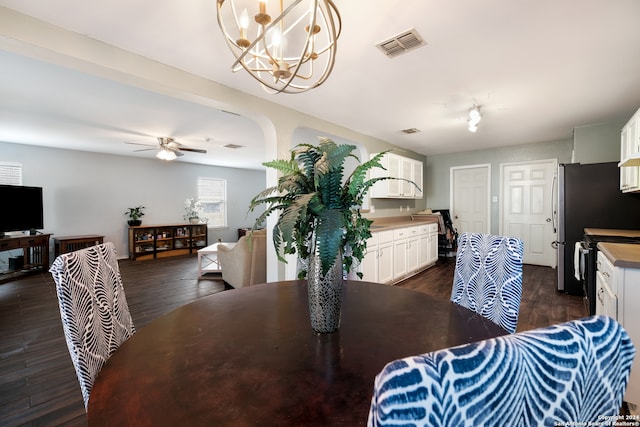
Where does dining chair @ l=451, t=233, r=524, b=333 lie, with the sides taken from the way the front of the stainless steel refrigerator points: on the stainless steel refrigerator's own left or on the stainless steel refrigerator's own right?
on the stainless steel refrigerator's own left

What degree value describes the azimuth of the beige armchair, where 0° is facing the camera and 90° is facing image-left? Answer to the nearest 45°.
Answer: approximately 135°

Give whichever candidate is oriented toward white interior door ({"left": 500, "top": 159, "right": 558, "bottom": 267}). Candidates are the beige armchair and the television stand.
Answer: the television stand

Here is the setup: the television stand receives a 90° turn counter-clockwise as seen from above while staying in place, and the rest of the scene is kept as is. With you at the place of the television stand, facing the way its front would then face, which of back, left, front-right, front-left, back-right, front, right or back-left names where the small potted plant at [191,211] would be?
front-right

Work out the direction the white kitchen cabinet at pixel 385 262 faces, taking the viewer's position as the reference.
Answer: facing the viewer and to the right of the viewer

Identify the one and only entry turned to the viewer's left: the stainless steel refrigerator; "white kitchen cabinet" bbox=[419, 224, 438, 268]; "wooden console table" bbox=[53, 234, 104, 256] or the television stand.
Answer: the stainless steel refrigerator

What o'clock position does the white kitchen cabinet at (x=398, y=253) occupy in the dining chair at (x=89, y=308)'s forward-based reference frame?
The white kitchen cabinet is roughly at 10 o'clock from the dining chair.

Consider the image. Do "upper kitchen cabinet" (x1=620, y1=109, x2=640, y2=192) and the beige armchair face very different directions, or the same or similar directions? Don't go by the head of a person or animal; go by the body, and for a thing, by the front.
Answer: same or similar directions

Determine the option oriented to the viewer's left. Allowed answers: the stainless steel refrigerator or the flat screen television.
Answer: the stainless steel refrigerator

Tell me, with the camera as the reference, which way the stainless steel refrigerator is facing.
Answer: facing to the left of the viewer

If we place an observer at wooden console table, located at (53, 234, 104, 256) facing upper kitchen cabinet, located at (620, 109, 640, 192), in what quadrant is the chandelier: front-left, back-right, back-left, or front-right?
front-right

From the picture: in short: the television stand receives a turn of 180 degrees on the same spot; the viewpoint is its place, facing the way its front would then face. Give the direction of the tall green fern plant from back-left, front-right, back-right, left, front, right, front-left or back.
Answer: back-left

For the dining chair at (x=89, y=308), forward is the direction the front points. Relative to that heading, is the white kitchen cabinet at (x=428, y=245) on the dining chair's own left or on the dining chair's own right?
on the dining chair's own left

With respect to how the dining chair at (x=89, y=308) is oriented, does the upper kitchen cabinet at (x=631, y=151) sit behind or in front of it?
in front

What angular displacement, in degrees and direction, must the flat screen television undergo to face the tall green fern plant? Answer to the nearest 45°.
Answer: approximately 45° to its right
